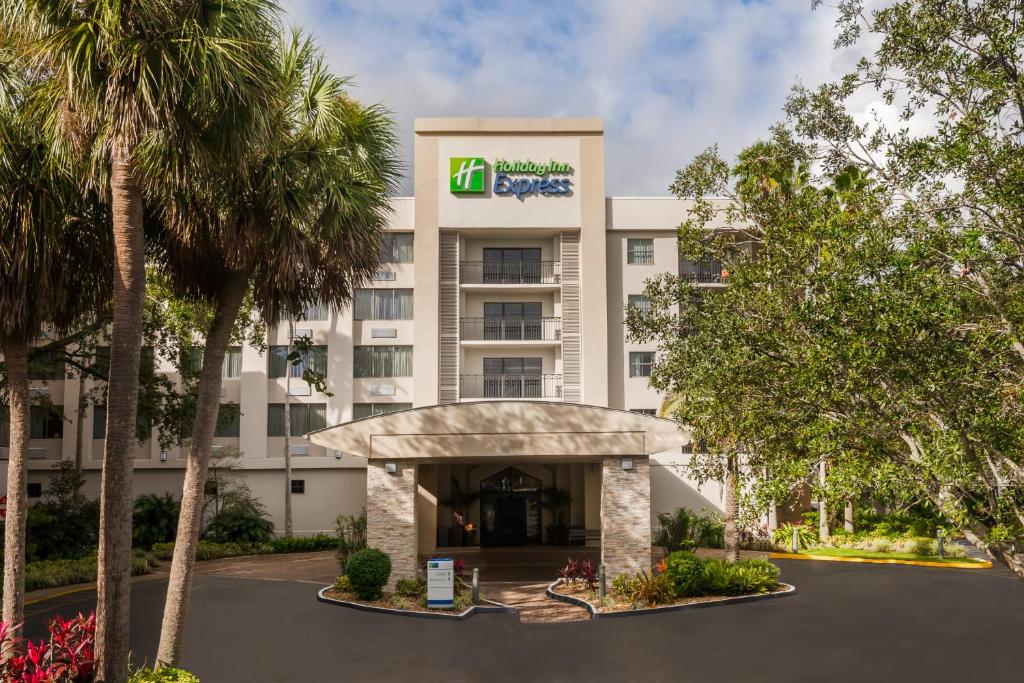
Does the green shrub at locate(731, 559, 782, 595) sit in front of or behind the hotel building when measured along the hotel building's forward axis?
in front

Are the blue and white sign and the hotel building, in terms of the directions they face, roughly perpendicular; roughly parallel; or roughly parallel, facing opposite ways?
roughly parallel

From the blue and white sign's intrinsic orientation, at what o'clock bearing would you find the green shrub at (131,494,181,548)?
The green shrub is roughly at 5 o'clock from the blue and white sign.

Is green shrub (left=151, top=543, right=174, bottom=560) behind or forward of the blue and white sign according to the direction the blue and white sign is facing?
behind

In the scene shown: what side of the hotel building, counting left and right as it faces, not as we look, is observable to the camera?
front

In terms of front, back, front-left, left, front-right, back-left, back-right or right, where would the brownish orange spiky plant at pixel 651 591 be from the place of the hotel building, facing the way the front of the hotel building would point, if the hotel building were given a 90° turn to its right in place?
left

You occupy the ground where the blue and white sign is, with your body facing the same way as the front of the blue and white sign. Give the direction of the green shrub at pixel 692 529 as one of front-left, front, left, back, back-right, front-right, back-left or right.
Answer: back-left

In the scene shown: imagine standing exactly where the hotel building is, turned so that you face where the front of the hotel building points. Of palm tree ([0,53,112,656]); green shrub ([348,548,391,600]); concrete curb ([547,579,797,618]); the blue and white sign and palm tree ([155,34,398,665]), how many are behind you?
0

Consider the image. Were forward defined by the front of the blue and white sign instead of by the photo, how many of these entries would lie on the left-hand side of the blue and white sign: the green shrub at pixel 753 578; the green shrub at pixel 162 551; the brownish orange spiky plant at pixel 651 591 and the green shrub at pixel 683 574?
3

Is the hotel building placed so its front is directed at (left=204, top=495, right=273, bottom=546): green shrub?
no

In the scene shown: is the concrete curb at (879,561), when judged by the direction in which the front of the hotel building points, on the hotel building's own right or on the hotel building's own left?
on the hotel building's own left

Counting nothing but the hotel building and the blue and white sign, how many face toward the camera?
2

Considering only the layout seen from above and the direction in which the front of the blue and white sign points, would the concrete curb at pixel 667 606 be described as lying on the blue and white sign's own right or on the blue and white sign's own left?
on the blue and white sign's own left

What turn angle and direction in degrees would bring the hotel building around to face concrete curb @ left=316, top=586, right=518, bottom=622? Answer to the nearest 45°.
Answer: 0° — it already faces it

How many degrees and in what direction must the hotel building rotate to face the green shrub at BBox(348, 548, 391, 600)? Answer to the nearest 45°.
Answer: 0° — it already faces it

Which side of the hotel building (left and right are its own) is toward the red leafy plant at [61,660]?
front
